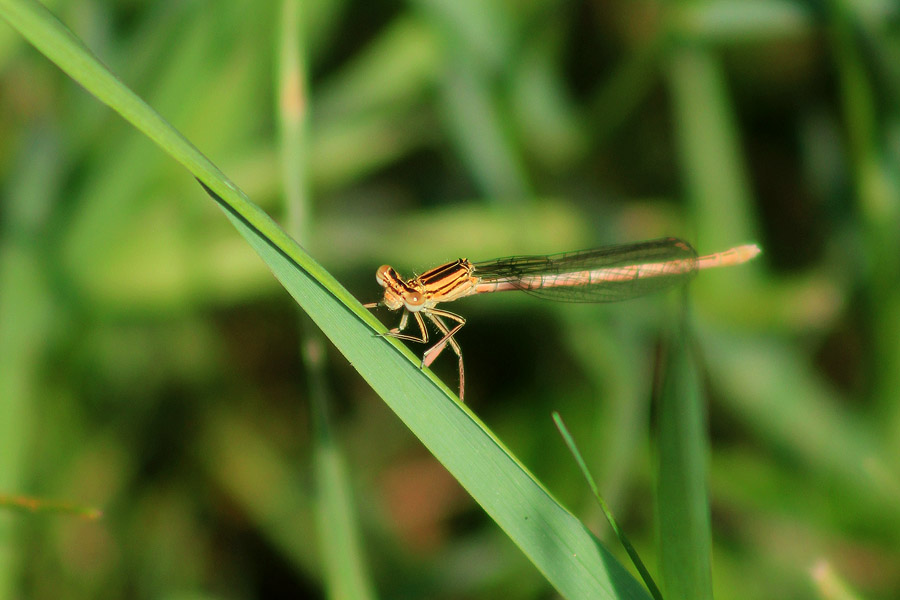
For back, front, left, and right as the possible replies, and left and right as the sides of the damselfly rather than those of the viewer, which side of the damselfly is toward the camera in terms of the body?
left
